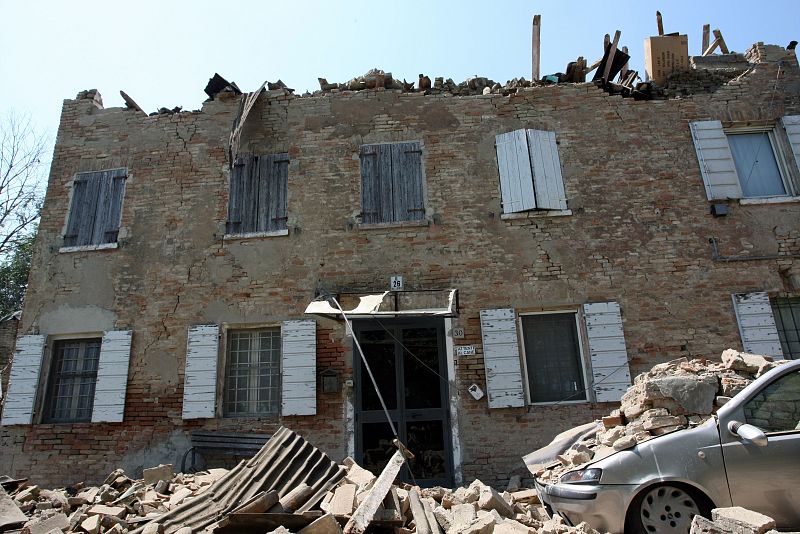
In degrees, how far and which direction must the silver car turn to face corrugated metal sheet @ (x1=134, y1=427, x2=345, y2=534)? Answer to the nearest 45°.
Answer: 0° — it already faces it

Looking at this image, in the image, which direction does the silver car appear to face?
to the viewer's left

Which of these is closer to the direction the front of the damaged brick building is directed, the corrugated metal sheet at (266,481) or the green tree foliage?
the corrugated metal sheet

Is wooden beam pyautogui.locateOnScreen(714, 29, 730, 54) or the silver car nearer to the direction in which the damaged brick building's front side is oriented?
the silver car

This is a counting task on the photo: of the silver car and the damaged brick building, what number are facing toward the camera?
1

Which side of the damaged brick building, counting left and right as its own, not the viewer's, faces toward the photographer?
front

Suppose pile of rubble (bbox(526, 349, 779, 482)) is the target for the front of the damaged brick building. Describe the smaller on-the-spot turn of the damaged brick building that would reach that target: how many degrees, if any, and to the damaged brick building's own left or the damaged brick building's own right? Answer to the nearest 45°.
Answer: approximately 45° to the damaged brick building's own left

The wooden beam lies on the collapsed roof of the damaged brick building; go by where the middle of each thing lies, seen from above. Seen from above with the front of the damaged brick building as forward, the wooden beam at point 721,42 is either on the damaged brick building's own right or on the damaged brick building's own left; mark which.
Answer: on the damaged brick building's own left

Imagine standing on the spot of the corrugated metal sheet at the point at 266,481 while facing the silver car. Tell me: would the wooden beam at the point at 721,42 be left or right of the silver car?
left
